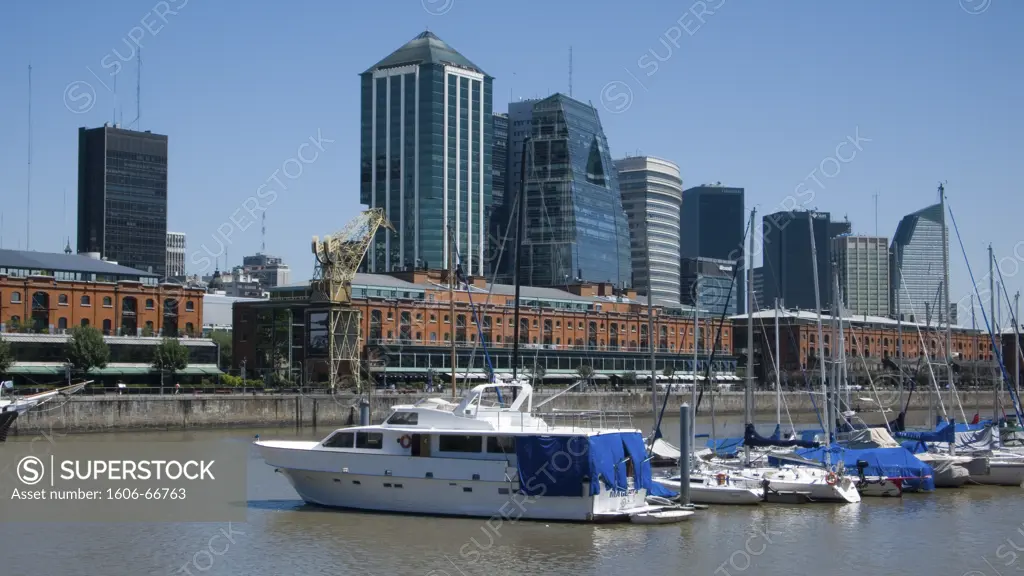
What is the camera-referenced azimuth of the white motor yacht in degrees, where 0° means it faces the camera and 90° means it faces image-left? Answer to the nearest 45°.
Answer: approximately 135°

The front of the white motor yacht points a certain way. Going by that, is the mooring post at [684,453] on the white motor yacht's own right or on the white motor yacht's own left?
on the white motor yacht's own right
